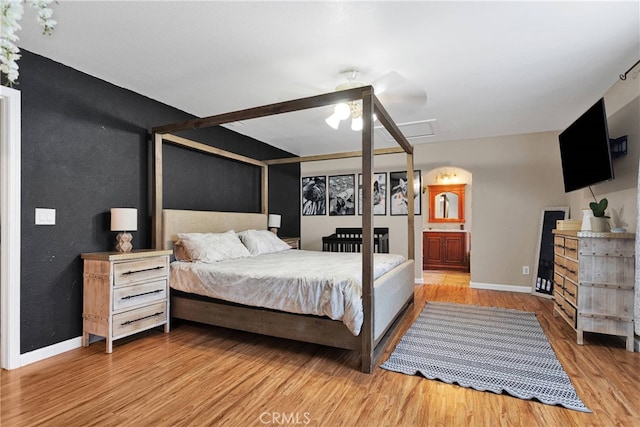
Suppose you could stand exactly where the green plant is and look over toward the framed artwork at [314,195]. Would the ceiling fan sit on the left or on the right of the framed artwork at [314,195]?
left

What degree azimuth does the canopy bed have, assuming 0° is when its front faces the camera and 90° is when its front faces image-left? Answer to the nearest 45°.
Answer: approximately 315°

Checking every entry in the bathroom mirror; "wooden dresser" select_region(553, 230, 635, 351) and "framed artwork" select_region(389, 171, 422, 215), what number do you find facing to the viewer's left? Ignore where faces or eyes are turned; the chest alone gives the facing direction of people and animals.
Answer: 1

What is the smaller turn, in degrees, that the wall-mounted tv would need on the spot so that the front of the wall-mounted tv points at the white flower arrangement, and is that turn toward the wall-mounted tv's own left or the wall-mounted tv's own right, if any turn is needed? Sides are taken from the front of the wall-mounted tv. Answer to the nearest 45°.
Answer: approximately 45° to the wall-mounted tv's own left

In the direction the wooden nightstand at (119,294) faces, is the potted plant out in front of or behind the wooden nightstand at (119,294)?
in front

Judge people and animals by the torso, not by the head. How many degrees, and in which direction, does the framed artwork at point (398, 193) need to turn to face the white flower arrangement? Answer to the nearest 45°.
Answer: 0° — it already faces it

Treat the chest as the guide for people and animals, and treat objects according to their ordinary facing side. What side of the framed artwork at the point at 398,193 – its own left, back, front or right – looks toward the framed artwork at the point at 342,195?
right

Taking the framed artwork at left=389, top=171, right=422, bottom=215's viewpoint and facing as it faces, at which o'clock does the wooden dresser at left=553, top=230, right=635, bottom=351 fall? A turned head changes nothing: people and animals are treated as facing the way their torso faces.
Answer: The wooden dresser is roughly at 11 o'clock from the framed artwork.

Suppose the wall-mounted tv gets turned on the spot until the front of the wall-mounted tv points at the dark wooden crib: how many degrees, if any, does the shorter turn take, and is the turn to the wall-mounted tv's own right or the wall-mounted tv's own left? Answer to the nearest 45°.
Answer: approximately 45° to the wall-mounted tv's own right

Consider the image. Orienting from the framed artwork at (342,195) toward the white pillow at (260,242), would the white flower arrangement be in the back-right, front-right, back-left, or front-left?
front-left

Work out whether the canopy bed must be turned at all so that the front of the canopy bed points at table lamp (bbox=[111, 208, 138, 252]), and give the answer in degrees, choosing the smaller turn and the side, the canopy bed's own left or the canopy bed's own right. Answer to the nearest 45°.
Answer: approximately 135° to the canopy bed's own right

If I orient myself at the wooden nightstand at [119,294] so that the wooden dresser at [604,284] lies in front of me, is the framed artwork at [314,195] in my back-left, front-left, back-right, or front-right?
front-left

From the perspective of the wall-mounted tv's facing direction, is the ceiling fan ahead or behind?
ahead

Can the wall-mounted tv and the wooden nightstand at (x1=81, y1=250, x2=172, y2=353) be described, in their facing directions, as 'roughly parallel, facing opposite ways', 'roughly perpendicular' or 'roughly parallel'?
roughly parallel, facing opposite ways

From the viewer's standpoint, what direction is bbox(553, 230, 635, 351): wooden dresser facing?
to the viewer's left

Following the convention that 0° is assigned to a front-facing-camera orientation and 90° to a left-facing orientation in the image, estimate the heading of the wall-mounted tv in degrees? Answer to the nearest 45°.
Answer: approximately 45°

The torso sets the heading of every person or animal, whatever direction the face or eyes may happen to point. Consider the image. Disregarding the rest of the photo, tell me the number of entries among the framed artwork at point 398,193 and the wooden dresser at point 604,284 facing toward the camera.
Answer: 1

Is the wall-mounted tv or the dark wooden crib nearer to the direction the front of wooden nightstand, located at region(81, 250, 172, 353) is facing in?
the wall-mounted tv

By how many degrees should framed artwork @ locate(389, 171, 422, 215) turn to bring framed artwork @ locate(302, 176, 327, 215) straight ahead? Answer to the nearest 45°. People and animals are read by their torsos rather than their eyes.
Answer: approximately 90° to its right

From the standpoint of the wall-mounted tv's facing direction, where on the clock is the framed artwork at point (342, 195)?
The framed artwork is roughly at 2 o'clock from the wall-mounted tv.

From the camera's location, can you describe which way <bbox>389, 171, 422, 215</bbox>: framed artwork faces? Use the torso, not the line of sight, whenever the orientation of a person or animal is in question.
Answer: facing the viewer
